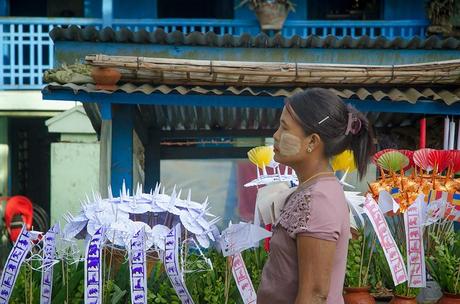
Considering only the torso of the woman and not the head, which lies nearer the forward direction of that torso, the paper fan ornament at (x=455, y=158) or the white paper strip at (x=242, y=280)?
the white paper strip

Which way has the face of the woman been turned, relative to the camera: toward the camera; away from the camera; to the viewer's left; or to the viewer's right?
to the viewer's left

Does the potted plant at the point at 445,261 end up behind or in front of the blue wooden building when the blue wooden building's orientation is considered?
in front

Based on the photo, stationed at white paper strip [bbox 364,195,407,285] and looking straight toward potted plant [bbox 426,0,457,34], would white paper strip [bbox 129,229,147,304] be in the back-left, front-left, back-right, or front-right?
back-left

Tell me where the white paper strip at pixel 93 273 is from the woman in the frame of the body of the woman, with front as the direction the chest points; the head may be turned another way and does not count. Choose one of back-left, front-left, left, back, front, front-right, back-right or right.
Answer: front-right

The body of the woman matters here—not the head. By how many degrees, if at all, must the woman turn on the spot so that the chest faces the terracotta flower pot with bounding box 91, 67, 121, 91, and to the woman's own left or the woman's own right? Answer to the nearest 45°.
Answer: approximately 45° to the woman's own right

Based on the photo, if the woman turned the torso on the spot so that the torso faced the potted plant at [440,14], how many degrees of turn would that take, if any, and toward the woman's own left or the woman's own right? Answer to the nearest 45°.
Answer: approximately 90° to the woman's own right

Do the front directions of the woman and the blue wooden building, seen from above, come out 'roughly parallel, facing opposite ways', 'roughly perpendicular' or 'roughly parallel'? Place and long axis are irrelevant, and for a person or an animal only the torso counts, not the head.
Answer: roughly perpendicular

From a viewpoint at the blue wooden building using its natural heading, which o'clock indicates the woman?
The woman is roughly at 12 o'clock from the blue wooden building.

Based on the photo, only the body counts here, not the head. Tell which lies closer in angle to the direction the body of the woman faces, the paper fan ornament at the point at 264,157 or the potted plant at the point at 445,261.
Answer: the paper fan ornament

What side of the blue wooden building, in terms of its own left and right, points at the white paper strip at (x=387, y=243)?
front

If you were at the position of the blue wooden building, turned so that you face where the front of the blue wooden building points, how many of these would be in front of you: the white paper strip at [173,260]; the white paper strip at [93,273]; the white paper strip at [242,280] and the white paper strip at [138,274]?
4

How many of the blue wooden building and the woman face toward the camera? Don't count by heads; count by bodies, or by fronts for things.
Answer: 1

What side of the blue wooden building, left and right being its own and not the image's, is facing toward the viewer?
front

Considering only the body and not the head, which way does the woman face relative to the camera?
to the viewer's left
